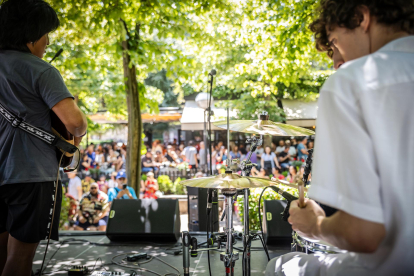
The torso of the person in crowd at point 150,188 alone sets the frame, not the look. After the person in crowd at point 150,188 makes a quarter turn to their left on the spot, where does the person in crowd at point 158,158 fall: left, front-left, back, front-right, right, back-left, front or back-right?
left

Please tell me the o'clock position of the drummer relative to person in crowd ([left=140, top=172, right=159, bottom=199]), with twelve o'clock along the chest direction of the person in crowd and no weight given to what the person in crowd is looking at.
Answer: The drummer is roughly at 12 o'clock from the person in crowd.

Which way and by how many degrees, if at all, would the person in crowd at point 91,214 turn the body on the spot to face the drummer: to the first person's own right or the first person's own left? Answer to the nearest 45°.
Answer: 0° — they already face them

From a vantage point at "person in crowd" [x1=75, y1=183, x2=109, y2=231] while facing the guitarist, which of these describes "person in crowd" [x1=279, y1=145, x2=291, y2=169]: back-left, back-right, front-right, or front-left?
back-left

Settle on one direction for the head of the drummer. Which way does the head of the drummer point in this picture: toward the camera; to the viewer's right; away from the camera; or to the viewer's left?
to the viewer's left

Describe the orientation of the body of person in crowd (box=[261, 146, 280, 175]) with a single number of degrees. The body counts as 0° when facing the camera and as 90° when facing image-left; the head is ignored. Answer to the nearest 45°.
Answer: approximately 0°

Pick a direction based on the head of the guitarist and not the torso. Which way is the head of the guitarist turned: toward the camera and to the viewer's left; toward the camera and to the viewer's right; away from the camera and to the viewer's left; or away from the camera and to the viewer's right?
away from the camera and to the viewer's right

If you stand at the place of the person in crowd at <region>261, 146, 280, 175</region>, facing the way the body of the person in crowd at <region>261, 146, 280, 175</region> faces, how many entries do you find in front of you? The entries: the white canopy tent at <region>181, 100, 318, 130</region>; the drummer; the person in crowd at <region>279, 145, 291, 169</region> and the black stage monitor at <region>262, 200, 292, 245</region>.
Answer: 2

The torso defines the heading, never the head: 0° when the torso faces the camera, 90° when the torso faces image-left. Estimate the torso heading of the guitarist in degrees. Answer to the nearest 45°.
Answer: approximately 225°

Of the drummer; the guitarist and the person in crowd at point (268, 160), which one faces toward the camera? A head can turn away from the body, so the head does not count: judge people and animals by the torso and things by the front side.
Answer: the person in crowd

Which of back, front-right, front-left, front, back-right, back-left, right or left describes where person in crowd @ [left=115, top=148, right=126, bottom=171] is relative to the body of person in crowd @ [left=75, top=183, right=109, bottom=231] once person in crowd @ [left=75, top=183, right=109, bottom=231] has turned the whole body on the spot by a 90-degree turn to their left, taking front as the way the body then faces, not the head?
left

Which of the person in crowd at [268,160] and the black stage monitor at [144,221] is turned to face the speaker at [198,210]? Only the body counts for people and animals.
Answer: the person in crowd
